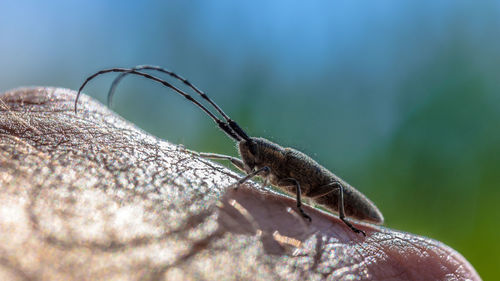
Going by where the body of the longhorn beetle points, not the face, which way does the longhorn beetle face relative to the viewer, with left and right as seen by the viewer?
facing to the left of the viewer
